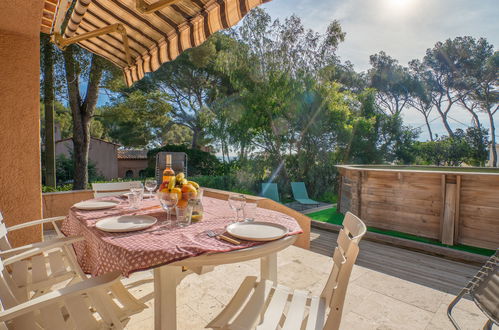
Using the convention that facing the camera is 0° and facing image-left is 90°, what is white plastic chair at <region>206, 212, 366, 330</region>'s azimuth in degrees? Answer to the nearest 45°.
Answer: approximately 90°

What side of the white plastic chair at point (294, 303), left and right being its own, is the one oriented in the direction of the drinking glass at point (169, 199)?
front

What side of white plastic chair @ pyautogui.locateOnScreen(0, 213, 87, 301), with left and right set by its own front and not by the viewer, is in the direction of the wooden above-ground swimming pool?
front

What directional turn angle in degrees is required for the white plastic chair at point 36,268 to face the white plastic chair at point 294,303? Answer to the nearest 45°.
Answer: approximately 45° to its right

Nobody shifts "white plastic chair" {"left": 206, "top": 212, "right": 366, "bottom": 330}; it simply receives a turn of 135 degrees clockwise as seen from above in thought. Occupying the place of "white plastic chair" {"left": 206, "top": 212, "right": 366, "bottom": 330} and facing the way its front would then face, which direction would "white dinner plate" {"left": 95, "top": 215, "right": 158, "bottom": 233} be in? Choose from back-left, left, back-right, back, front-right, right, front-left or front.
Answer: back-left

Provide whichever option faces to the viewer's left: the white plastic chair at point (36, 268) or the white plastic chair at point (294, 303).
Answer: the white plastic chair at point (294, 303)

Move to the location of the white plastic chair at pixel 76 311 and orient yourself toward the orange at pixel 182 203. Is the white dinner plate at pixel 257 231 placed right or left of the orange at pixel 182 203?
right

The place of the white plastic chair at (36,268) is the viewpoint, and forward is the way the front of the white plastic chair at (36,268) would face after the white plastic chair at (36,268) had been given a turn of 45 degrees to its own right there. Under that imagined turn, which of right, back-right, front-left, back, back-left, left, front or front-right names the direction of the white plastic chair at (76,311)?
front-right

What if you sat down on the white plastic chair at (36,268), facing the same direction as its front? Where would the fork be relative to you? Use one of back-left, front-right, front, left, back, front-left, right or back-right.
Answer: front-right

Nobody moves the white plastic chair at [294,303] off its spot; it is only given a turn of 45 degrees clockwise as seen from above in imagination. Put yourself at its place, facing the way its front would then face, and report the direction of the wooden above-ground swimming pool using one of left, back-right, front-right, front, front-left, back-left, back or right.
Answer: right

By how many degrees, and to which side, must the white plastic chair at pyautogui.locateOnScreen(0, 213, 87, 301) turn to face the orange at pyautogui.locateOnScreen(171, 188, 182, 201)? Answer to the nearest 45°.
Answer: approximately 45° to its right

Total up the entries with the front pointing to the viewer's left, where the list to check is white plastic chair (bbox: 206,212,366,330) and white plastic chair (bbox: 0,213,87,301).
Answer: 1

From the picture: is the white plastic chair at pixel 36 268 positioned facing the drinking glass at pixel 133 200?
yes

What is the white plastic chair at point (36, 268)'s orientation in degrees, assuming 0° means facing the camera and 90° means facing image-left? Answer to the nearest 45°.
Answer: approximately 270°
